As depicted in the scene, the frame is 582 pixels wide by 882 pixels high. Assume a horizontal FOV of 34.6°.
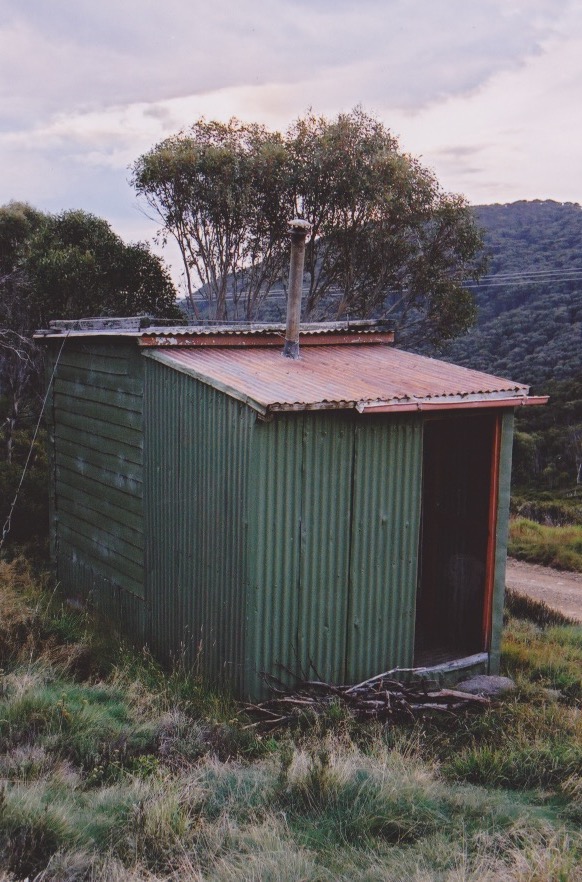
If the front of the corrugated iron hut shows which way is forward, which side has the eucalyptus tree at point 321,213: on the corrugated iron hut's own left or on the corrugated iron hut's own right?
on the corrugated iron hut's own left

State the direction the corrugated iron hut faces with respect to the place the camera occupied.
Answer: facing the viewer and to the right of the viewer
